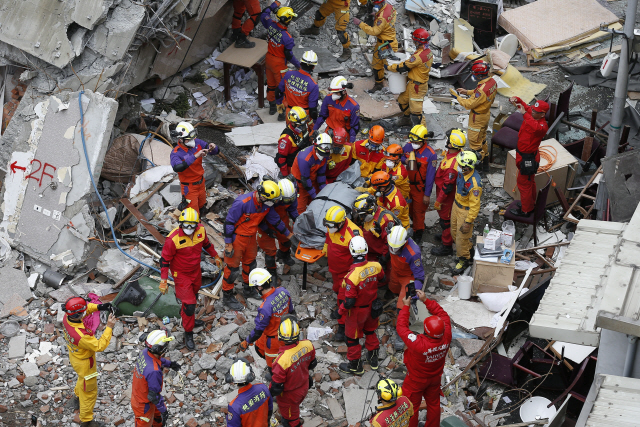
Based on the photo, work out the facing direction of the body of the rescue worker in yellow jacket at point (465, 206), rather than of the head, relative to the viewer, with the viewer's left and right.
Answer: facing the viewer and to the left of the viewer

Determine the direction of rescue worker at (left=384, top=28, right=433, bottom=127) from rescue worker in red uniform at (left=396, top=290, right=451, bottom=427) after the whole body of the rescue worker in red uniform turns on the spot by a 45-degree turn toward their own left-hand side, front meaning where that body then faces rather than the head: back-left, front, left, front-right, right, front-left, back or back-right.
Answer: right

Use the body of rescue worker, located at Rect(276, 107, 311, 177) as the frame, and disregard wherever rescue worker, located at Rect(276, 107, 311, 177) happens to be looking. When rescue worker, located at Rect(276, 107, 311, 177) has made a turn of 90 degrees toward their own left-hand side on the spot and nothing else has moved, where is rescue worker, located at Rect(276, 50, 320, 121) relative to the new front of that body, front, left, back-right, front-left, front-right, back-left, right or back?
front-left

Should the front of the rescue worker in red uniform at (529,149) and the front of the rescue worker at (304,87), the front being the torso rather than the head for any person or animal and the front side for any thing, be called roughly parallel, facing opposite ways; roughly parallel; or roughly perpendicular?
roughly perpendicular

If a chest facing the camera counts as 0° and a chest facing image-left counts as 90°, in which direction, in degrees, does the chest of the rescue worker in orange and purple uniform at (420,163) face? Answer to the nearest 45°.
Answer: approximately 45°

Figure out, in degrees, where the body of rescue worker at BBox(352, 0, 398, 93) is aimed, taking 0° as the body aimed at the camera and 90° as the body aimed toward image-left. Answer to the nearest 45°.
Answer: approximately 90°

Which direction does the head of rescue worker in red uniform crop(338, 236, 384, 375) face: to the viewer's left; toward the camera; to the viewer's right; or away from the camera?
away from the camera

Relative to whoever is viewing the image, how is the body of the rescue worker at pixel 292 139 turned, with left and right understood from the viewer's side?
facing the viewer and to the right of the viewer

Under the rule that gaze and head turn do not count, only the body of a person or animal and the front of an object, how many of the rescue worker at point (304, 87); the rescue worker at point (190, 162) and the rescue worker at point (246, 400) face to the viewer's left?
0

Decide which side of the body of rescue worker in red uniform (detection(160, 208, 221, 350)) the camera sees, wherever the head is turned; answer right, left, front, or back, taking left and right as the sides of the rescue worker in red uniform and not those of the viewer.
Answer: front

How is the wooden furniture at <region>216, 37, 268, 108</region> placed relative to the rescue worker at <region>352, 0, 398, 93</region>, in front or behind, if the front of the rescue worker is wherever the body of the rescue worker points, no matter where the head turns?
in front

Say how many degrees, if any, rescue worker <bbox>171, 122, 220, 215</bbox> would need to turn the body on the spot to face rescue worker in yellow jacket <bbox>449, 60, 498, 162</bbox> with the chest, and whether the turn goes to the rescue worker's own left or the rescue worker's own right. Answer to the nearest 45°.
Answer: approximately 45° to the rescue worker's own left

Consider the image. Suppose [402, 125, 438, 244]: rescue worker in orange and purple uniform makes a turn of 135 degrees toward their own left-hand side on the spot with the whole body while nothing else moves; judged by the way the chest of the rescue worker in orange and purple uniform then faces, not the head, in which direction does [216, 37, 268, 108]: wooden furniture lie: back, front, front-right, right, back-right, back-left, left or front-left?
back-left

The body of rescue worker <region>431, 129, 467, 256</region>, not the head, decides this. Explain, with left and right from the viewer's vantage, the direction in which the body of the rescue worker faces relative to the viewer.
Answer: facing to the left of the viewer

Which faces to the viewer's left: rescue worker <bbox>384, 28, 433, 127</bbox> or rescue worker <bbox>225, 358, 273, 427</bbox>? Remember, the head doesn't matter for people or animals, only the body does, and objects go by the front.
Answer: rescue worker <bbox>384, 28, 433, 127</bbox>
